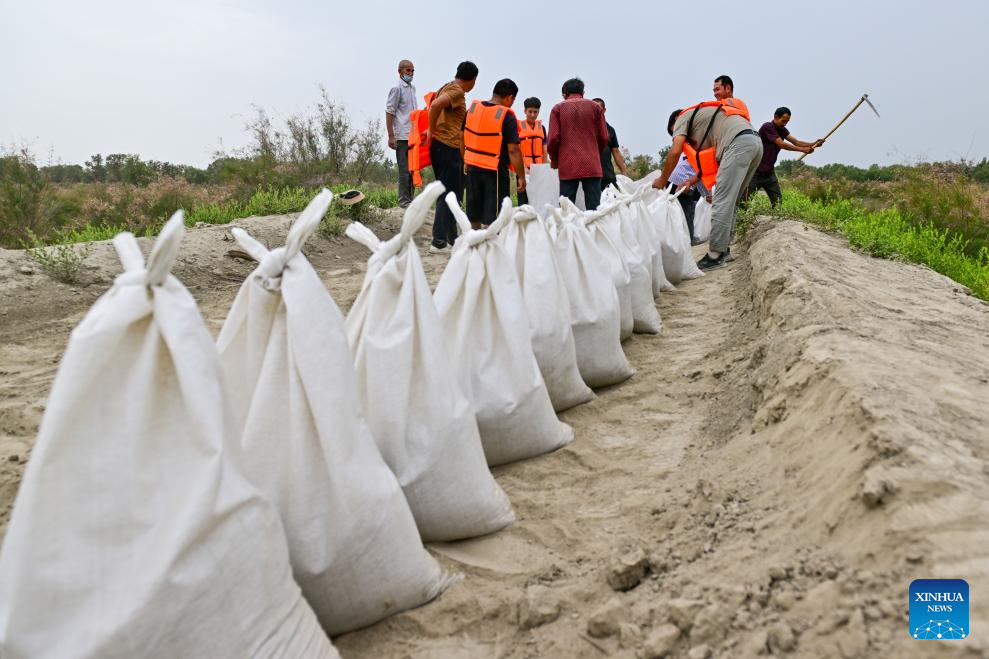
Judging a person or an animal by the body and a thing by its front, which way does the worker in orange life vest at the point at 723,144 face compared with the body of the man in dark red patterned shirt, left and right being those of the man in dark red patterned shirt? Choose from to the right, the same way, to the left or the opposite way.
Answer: to the left

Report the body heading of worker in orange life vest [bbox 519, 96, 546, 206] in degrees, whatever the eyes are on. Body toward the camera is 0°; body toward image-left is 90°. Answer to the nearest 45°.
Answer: approximately 0°

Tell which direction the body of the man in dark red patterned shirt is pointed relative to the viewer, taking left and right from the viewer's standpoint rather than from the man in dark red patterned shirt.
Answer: facing away from the viewer

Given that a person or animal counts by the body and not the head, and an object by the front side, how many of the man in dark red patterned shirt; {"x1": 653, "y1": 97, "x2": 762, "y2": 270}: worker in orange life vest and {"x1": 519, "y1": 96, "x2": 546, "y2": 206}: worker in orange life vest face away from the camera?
1

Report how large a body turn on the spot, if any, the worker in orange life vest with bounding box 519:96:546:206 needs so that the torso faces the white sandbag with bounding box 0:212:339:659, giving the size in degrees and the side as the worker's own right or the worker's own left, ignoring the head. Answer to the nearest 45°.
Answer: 0° — they already face it

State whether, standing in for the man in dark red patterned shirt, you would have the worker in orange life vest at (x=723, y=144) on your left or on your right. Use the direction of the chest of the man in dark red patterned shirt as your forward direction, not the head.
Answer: on your right

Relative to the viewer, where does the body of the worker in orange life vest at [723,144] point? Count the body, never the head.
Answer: to the viewer's left

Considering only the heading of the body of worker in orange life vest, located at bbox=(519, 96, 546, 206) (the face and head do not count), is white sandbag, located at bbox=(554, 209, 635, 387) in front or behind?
in front

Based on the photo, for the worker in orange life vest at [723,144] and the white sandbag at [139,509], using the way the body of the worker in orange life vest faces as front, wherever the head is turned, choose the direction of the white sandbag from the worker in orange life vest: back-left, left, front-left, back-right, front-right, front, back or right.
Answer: left

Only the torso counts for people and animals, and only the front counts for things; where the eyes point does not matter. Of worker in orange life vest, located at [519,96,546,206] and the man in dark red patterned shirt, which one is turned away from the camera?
the man in dark red patterned shirt

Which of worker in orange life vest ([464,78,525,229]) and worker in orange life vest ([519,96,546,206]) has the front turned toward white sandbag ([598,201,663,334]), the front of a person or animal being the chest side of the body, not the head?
worker in orange life vest ([519,96,546,206])

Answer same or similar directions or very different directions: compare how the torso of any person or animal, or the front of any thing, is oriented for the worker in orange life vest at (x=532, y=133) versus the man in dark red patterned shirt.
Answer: very different directions

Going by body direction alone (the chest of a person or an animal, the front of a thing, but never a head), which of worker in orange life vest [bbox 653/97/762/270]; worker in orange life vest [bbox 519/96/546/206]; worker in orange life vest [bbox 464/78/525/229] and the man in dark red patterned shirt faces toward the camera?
worker in orange life vest [bbox 519/96/546/206]

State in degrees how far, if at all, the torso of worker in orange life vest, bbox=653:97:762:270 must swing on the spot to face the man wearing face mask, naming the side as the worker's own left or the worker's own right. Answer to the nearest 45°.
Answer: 0° — they already face them

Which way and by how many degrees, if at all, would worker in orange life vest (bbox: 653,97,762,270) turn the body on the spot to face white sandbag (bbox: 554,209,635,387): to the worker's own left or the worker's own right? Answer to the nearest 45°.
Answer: approximately 90° to the worker's own left

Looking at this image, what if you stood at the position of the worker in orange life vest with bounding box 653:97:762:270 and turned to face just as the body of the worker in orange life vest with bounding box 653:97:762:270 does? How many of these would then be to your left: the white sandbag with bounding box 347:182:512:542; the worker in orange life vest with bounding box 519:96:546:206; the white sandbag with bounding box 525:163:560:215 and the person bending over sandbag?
1
